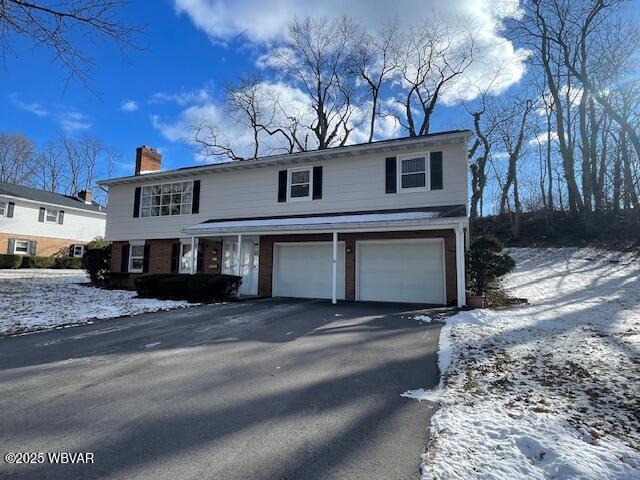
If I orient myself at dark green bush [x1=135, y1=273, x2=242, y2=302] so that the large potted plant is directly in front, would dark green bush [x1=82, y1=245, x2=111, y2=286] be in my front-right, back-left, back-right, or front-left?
back-left

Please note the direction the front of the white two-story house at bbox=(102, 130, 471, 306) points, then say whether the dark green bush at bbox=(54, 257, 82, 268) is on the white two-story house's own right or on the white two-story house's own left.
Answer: on the white two-story house's own right

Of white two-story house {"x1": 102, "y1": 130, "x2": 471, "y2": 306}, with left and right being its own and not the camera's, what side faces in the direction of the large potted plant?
left

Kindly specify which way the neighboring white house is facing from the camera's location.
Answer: facing the viewer and to the right of the viewer

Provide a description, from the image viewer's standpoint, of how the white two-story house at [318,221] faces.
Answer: facing the viewer and to the left of the viewer

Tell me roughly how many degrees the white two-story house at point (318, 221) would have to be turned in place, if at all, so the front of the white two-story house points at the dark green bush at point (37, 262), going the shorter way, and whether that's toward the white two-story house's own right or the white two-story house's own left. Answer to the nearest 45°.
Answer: approximately 90° to the white two-story house's own right

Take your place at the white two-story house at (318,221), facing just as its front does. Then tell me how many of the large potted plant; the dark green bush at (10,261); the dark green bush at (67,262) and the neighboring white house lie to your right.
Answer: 3

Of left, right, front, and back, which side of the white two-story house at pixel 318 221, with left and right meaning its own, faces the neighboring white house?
right
